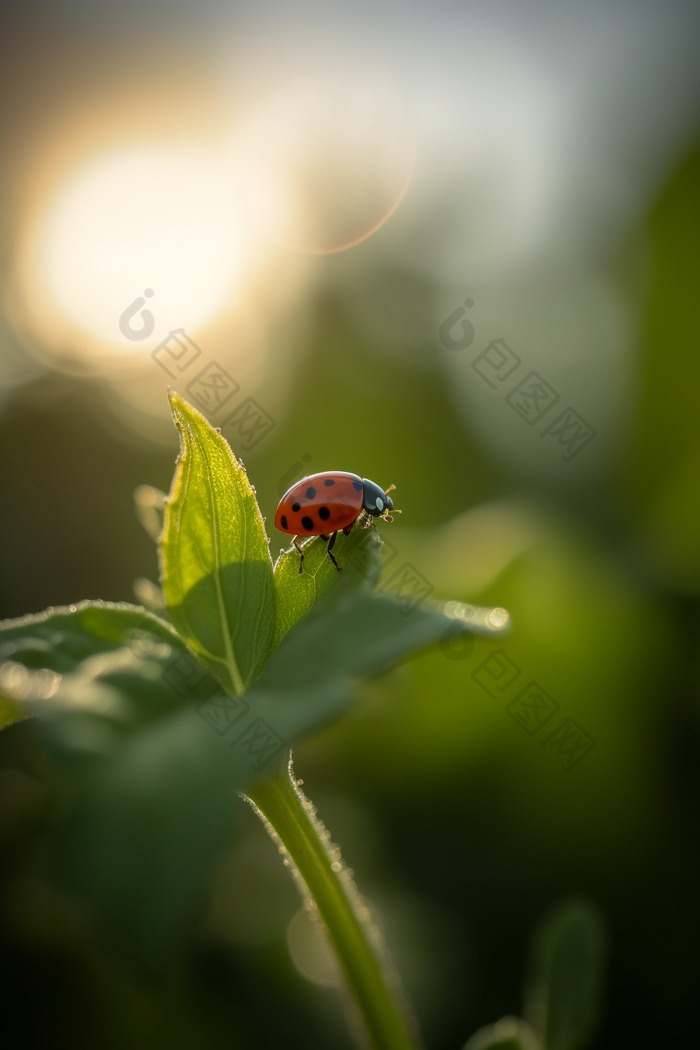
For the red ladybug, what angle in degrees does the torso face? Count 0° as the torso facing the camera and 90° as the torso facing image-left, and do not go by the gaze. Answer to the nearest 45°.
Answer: approximately 270°

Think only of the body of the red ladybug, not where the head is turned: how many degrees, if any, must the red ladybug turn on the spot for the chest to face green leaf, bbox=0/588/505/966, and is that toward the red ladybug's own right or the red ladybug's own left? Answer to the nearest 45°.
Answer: approximately 90° to the red ladybug's own right
